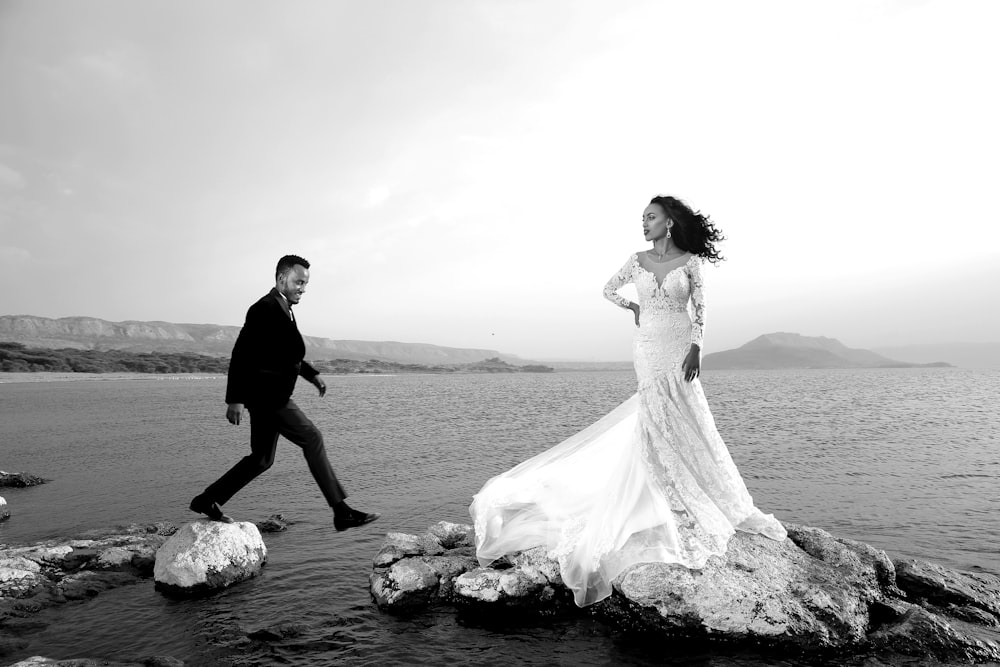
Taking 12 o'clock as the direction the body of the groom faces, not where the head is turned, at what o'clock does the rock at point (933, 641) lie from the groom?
The rock is roughly at 1 o'clock from the groom.

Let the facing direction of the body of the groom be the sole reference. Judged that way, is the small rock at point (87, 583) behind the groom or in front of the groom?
behind

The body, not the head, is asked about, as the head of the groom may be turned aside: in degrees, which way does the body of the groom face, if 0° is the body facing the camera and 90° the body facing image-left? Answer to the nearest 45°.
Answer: approximately 270°

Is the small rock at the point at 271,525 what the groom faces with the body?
no

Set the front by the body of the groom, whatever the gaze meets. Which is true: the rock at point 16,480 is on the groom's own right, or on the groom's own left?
on the groom's own left

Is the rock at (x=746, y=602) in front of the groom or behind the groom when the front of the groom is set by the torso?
in front

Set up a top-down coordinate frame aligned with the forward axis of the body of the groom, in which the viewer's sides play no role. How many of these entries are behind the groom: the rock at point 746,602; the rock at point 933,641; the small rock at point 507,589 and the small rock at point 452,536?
0

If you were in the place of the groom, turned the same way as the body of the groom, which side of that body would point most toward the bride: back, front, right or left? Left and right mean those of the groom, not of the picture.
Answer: front

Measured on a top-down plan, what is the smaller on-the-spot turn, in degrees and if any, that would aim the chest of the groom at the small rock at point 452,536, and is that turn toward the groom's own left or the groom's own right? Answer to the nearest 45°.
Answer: approximately 45° to the groom's own left

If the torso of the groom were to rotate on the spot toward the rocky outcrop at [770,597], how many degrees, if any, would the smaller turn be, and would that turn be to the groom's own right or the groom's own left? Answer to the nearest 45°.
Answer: approximately 45° to the groom's own right

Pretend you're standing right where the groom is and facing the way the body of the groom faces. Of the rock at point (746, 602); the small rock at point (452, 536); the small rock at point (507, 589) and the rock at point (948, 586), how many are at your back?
0

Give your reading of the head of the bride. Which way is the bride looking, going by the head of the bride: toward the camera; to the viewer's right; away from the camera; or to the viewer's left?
to the viewer's left

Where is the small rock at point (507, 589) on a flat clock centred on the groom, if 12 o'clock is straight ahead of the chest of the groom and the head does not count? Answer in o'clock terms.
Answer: The small rock is roughly at 1 o'clock from the groom.
